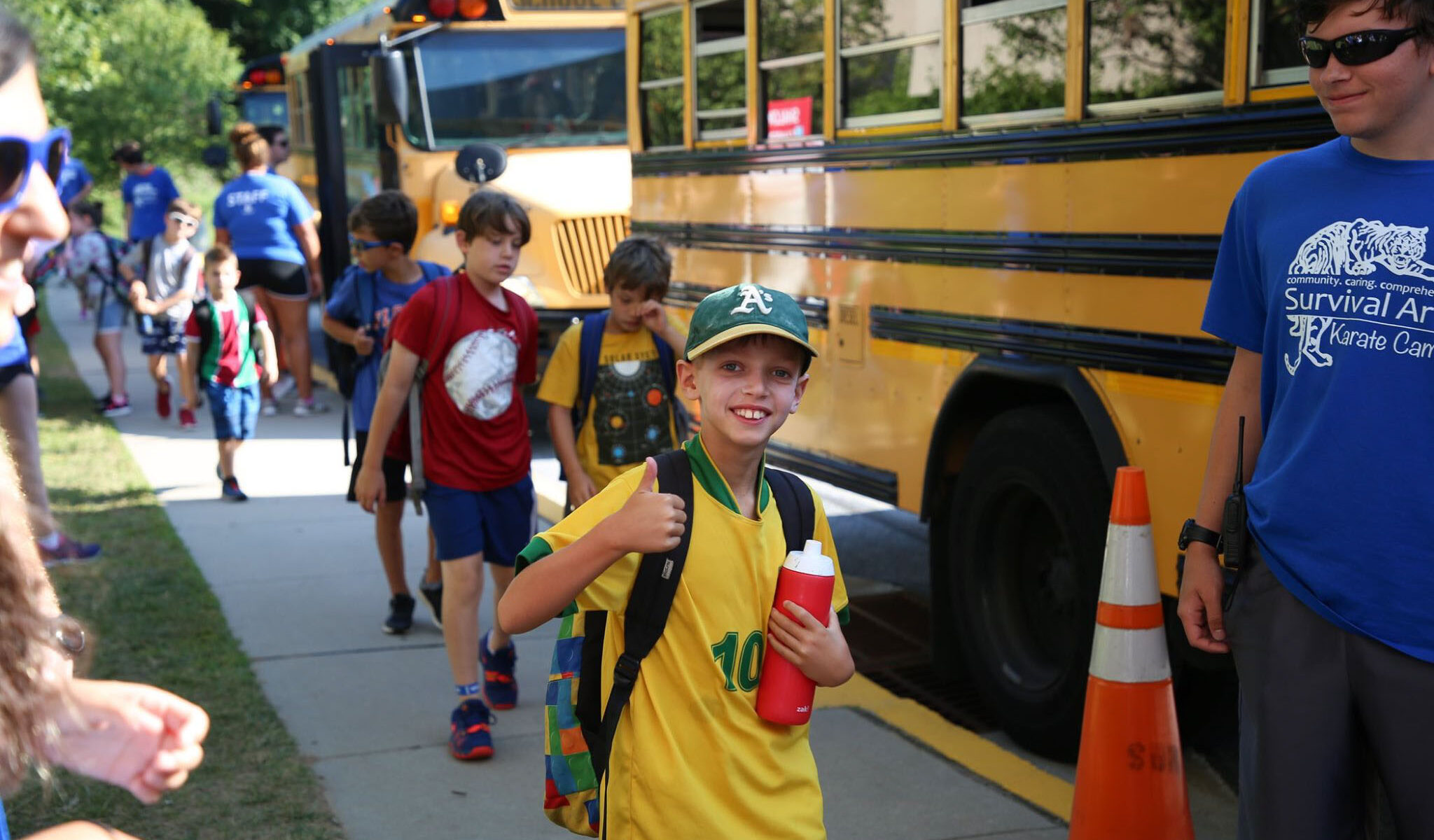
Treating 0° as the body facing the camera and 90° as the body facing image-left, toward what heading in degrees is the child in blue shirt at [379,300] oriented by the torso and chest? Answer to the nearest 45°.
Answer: approximately 45°

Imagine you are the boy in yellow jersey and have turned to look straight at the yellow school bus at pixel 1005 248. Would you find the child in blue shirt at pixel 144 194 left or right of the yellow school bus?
left

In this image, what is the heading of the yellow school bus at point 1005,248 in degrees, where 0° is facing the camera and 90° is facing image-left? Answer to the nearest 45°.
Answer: approximately 315°

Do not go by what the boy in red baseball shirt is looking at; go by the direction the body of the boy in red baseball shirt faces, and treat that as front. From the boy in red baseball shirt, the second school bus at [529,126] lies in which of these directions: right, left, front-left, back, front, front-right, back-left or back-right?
back

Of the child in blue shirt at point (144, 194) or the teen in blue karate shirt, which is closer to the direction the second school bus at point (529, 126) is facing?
the teen in blue karate shirt

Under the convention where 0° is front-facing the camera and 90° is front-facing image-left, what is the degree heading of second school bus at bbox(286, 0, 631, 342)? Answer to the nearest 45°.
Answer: approximately 315°

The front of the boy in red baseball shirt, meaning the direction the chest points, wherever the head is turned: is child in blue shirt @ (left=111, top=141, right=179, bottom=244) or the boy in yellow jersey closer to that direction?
the boy in yellow jersey

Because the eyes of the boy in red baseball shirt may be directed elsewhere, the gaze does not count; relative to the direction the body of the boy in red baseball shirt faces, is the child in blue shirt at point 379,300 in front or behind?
behind

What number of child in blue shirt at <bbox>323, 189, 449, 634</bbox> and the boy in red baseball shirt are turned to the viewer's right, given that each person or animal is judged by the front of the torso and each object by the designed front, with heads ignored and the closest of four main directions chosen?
0

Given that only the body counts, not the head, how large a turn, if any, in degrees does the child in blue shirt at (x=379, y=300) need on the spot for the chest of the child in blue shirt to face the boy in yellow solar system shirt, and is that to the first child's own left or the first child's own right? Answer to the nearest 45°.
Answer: approximately 90° to the first child's own left

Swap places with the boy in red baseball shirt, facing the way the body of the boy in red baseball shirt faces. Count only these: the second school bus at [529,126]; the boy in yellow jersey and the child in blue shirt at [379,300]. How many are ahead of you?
1

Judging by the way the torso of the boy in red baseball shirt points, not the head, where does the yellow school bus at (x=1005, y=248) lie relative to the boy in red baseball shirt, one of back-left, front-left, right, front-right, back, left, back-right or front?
left

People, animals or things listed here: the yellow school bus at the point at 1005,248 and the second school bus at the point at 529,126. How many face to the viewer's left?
0

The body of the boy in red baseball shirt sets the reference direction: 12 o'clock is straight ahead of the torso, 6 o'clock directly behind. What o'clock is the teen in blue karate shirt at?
The teen in blue karate shirt is roughly at 11 o'clock from the boy in red baseball shirt.

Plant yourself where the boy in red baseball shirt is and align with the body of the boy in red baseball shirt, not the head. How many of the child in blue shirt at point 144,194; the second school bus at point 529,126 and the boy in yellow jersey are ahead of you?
1

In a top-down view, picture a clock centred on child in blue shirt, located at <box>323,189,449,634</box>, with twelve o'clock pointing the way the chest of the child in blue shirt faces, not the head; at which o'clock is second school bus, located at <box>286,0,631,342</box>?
The second school bus is roughly at 5 o'clock from the child in blue shirt.
